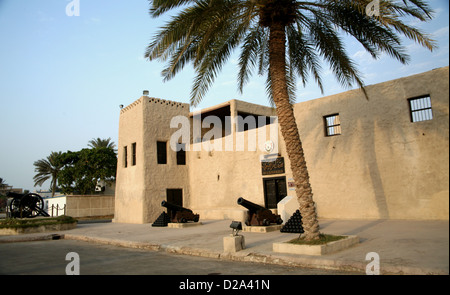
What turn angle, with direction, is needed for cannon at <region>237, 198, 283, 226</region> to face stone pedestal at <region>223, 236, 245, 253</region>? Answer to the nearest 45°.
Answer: approximately 45° to its left

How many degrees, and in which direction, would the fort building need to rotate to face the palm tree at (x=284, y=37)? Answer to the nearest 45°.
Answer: approximately 45° to its left

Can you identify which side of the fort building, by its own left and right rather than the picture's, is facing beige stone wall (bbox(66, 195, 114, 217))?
right

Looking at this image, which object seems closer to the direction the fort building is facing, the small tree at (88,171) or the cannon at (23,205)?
the cannon

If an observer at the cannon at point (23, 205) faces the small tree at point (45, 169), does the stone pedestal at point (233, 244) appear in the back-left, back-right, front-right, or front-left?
back-right

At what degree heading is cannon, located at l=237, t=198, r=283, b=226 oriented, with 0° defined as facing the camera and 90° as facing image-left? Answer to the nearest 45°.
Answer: approximately 45°
